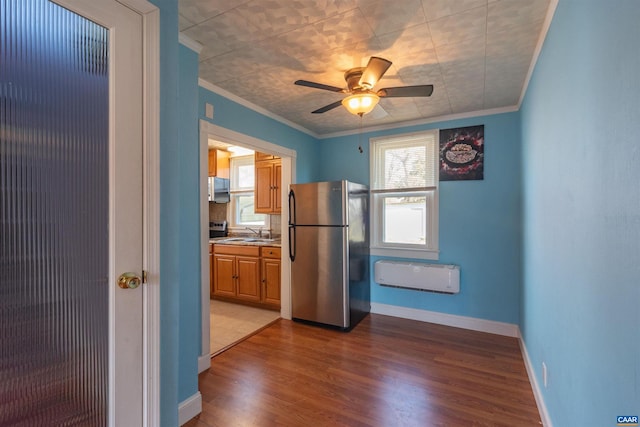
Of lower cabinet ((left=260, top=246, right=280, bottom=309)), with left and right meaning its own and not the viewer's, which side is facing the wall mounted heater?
left

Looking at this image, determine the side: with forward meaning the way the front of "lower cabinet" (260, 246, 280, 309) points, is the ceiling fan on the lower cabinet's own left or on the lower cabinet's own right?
on the lower cabinet's own left

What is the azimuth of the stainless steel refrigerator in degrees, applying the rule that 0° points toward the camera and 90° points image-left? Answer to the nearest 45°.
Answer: approximately 45°

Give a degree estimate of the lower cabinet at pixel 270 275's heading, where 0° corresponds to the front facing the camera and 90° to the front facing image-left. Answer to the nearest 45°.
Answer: approximately 45°

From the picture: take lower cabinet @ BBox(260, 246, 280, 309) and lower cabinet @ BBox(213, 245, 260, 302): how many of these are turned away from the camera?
0

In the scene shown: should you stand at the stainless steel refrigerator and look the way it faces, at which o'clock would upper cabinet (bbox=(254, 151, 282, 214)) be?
The upper cabinet is roughly at 3 o'clock from the stainless steel refrigerator.

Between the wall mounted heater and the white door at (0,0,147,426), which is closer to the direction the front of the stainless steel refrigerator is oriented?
the white door

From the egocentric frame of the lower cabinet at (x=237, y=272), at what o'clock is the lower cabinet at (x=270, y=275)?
the lower cabinet at (x=270, y=275) is roughly at 9 o'clock from the lower cabinet at (x=237, y=272).
